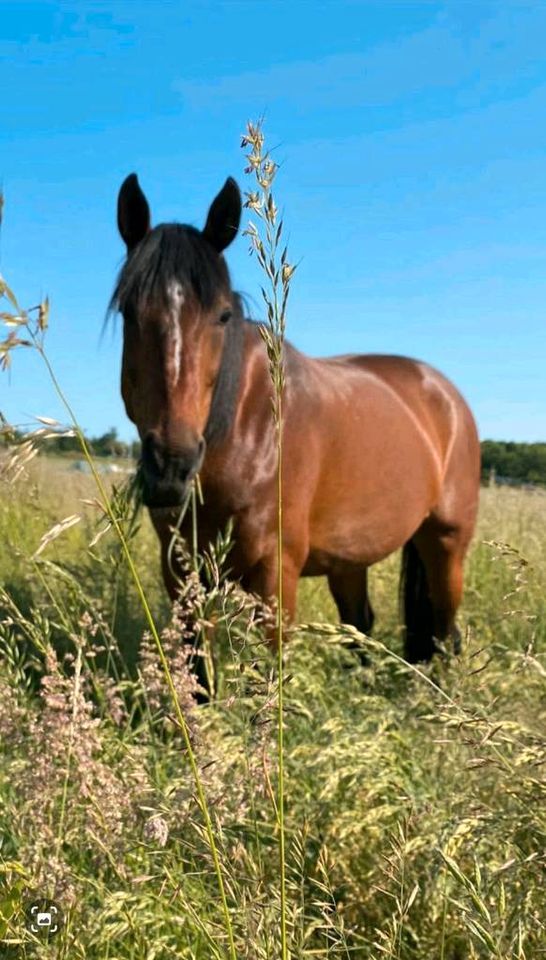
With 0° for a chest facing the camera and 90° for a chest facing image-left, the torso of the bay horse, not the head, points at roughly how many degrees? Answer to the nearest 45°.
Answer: approximately 45°
